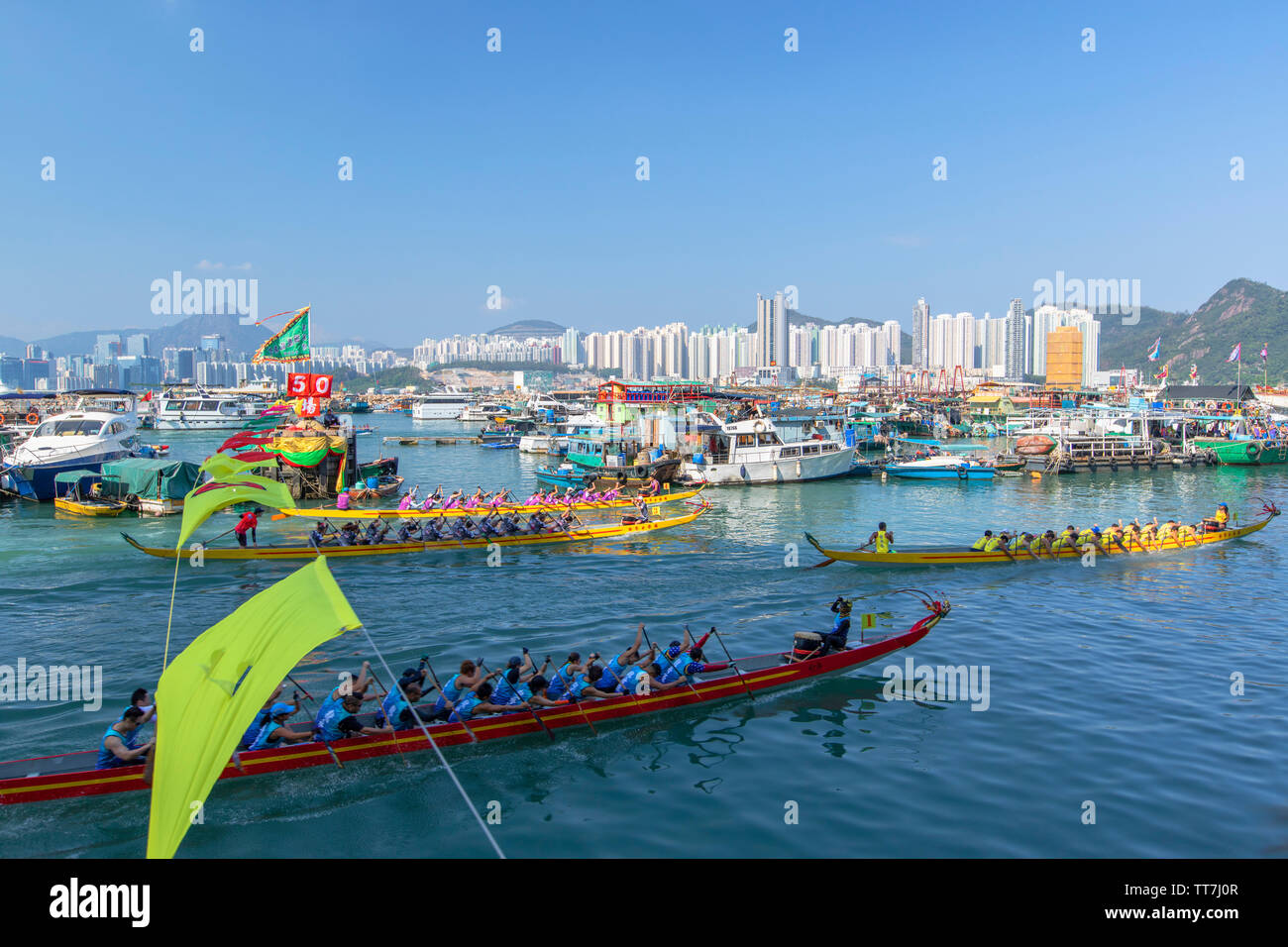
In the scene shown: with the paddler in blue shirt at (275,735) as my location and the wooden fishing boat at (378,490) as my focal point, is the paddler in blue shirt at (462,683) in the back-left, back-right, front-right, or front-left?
front-right

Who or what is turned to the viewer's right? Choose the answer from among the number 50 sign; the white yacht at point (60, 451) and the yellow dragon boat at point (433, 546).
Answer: the yellow dragon boat

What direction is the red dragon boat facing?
to the viewer's right

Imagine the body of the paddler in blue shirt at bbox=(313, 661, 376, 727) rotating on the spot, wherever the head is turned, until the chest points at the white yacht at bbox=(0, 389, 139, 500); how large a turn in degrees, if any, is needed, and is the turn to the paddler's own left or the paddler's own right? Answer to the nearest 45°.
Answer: approximately 90° to the paddler's own left

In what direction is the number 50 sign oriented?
toward the camera

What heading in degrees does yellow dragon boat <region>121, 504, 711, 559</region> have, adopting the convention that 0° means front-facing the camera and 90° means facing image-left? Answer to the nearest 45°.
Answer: approximately 270°

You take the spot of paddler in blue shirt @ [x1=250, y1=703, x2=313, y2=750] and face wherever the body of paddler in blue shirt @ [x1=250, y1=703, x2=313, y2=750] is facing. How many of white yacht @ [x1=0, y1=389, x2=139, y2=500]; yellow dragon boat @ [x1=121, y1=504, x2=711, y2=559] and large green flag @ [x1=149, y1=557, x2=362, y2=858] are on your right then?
1

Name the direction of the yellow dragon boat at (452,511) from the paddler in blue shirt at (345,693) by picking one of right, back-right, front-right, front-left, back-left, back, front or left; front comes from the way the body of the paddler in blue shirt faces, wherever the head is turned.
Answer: left

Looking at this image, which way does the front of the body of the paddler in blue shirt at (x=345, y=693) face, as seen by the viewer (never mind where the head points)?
to the viewer's right

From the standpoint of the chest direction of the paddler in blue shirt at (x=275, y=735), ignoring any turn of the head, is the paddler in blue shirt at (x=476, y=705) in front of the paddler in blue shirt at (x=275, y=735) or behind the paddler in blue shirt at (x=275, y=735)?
in front

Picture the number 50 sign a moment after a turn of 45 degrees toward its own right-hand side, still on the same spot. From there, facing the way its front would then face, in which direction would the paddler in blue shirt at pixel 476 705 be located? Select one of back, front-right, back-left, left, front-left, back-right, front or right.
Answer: front-left

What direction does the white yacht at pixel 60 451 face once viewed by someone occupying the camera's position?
facing the viewer and to the left of the viewer
